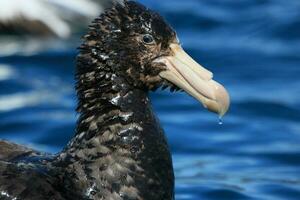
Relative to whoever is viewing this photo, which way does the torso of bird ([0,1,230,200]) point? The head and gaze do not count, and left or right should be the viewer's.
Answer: facing to the right of the viewer
